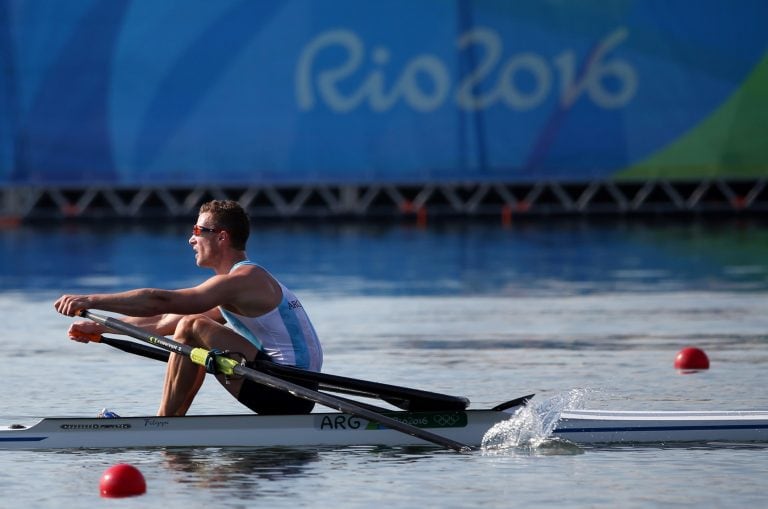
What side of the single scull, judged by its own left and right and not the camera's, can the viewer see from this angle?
right

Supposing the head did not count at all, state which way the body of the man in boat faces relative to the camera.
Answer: to the viewer's left

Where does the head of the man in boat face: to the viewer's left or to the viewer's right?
to the viewer's left

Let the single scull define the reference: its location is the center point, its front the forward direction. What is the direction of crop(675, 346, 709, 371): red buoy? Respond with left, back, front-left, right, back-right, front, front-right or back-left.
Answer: front-left
